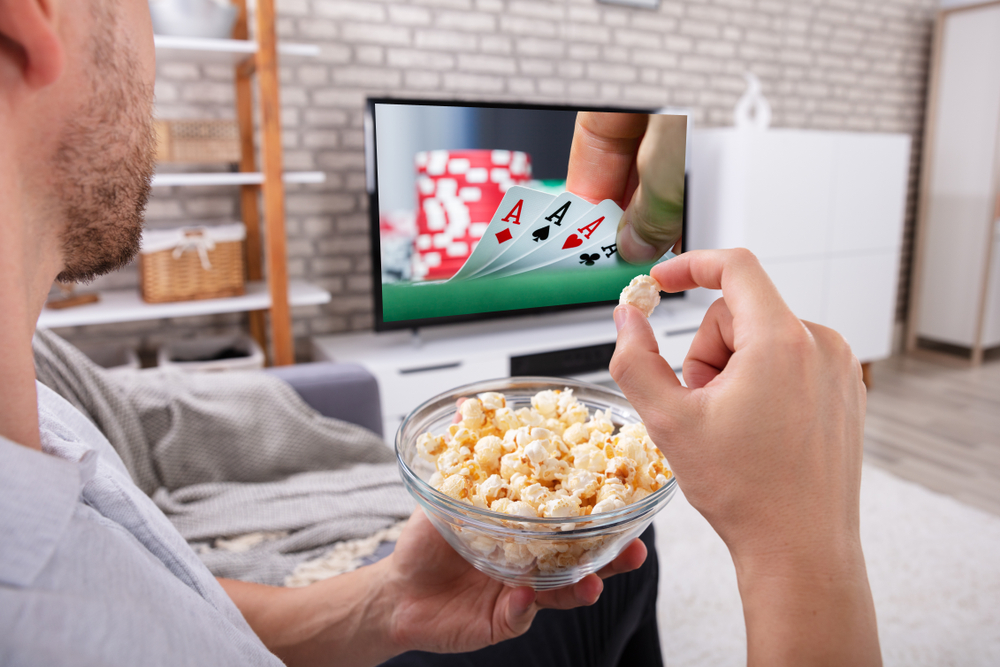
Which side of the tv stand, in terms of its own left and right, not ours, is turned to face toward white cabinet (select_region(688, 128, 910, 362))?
left

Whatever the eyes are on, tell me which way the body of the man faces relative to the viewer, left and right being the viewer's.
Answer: facing away from the viewer and to the right of the viewer

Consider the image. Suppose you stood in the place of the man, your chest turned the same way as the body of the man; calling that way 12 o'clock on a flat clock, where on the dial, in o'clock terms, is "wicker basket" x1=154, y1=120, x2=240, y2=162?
The wicker basket is roughly at 10 o'clock from the man.

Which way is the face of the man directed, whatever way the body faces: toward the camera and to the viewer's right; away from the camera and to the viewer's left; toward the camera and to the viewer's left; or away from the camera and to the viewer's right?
away from the camera and to the viewer's right

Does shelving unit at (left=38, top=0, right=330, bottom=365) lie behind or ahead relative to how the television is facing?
behind

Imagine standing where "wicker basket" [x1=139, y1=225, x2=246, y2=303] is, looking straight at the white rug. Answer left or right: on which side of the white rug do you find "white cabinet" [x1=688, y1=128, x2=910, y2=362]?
left
